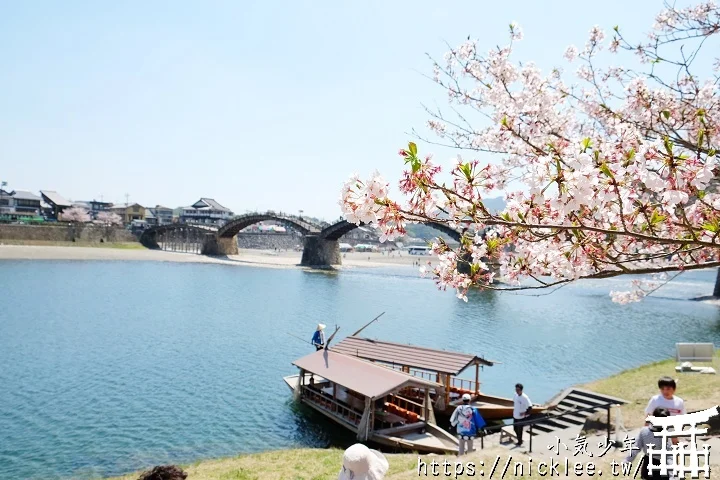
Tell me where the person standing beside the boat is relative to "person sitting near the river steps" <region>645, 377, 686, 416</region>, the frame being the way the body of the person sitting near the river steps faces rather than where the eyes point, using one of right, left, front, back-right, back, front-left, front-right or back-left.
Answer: back-right

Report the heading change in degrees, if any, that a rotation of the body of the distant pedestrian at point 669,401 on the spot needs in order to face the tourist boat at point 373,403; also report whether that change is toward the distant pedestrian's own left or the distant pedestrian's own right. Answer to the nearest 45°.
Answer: approximately 135° to the distant pedestrian's own right

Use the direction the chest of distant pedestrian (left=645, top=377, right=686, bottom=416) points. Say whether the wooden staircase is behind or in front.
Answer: behind

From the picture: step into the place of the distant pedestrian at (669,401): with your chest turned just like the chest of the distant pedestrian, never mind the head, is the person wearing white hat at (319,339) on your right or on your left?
on your right

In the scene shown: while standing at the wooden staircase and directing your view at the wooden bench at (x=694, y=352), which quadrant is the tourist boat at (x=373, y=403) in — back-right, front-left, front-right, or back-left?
back-left

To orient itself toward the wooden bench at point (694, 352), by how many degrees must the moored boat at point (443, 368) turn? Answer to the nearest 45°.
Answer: approximately 45° to its left
